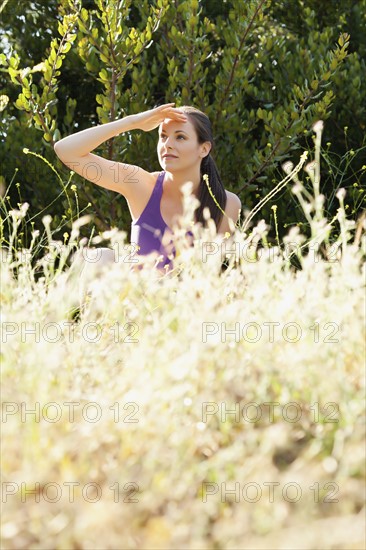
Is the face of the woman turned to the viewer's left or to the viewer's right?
to the viewer's left

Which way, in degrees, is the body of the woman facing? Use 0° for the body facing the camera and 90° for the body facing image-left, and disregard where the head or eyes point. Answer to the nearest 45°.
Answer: approximately 45°
